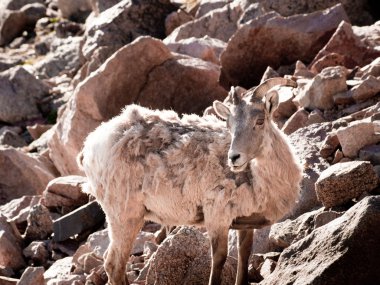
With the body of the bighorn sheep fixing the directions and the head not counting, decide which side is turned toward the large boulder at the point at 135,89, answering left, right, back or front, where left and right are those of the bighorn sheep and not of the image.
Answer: left

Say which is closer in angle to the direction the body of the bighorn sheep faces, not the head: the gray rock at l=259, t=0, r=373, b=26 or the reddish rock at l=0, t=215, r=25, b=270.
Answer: the gray rock

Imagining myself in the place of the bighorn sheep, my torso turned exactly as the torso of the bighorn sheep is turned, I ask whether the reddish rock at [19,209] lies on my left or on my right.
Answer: on my left

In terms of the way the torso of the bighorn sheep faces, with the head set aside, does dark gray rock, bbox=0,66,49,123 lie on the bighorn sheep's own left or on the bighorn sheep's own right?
on the bighorn sheep's own left

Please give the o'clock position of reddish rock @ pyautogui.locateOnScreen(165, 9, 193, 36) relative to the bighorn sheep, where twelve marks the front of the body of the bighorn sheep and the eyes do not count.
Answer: The reddish rock is roughly at 9 o'clock from the bighorn sheep.

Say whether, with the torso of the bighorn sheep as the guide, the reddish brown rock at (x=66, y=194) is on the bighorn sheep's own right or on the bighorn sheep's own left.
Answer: on the bighorn sheep's own left

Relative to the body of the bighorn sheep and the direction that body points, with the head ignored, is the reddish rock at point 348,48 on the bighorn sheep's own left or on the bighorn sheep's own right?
on the bighorn sheep's own left

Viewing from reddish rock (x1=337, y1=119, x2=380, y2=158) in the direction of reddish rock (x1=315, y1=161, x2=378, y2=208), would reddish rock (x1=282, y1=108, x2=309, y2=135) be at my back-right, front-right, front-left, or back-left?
back-right

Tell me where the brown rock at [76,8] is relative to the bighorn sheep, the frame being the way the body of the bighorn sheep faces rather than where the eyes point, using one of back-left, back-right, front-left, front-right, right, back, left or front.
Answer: left

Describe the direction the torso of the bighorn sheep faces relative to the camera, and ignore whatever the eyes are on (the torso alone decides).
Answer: to the viewer's right

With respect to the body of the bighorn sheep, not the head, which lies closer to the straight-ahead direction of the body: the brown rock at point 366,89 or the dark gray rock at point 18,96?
the brown rock

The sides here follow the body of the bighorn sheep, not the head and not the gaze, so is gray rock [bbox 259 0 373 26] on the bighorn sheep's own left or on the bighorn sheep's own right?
on the bighorn sheep's own left

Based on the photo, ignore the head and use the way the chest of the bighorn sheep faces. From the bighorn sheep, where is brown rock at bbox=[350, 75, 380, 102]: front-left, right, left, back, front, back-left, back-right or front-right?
front-left
